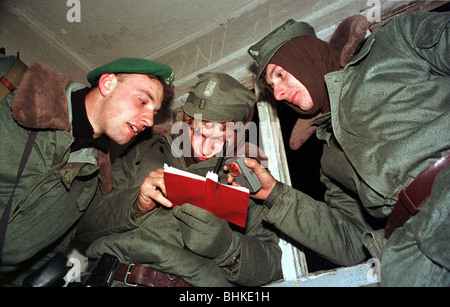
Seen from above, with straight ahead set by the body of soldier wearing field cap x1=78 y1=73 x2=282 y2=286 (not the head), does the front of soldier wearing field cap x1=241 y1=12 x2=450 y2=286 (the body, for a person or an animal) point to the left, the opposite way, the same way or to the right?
to the right

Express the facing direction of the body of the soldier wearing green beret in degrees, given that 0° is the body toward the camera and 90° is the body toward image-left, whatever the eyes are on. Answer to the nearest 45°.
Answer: approximately 315°

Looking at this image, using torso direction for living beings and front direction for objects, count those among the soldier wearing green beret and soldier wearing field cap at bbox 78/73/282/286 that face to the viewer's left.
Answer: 0

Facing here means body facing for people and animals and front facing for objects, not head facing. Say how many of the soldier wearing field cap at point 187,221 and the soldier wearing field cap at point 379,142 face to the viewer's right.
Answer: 0

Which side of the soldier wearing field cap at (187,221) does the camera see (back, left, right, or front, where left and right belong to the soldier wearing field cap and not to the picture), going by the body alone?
front

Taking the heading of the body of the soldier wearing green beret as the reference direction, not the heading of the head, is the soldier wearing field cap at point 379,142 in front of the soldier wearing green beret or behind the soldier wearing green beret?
in front

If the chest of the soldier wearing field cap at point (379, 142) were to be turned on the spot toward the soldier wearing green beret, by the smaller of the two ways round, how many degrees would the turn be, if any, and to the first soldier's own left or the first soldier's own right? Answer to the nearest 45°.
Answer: approximately 45° to the first soldier's own right

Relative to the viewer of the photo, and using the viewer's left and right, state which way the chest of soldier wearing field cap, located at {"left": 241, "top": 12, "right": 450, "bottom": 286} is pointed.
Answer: facing the viewer and to the left of the viewer
